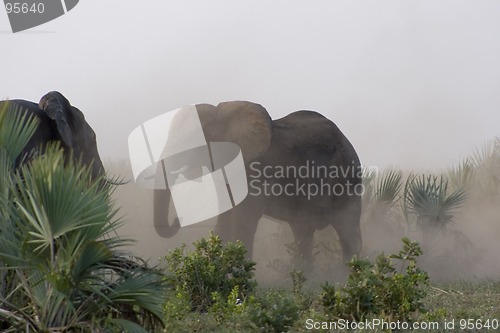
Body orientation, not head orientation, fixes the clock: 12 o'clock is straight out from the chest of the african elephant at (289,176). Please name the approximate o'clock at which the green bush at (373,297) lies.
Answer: The green bush is roughly at 9 o'clock from the african elephant.

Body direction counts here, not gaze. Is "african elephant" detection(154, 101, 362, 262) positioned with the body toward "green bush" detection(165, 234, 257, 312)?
no

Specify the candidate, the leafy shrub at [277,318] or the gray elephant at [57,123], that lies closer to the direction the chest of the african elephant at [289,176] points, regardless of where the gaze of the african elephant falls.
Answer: the gray elephant

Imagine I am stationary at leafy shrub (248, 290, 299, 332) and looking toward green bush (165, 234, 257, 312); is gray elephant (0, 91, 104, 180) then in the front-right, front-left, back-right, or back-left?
front-left

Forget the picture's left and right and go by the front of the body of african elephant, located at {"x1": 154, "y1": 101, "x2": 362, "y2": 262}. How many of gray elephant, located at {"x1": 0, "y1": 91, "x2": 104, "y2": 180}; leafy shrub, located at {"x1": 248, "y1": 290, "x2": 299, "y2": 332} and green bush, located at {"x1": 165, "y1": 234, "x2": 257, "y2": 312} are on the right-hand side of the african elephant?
0

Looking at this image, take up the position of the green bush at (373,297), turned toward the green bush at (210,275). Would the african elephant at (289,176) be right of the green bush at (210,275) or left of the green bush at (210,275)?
right

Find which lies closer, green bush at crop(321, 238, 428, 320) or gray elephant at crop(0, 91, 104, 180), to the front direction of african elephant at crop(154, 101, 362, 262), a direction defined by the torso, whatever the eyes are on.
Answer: the gray elephant

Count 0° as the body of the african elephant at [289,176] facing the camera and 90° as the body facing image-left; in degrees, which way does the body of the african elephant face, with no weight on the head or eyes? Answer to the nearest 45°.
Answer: approximately 90°

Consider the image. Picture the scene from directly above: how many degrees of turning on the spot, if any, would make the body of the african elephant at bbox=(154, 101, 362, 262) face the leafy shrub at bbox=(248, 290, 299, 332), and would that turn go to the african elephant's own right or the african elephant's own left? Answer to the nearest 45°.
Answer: approximately 90° to the african elephant's own left
